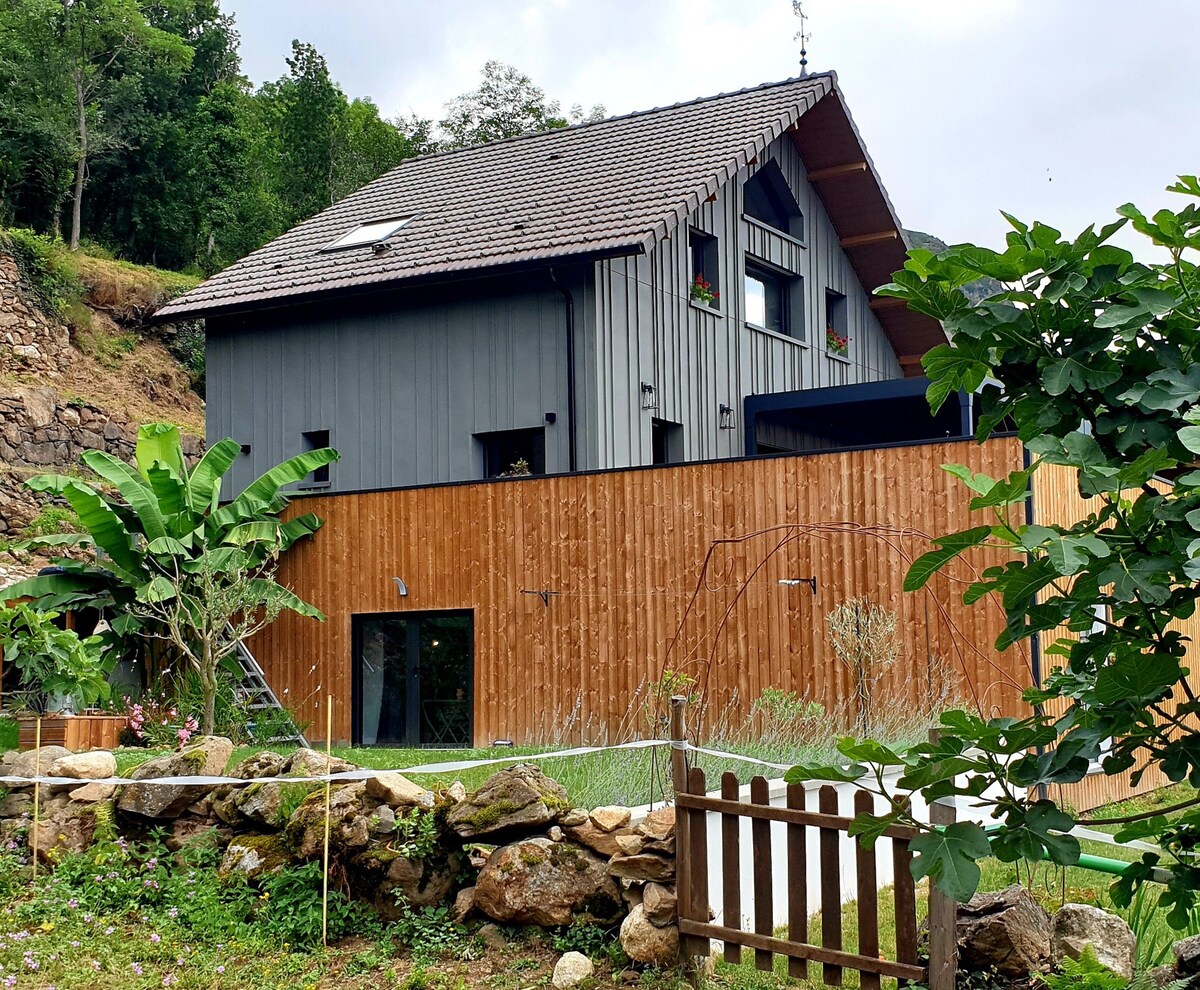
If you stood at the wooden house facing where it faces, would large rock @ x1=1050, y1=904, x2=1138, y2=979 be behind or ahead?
ahead

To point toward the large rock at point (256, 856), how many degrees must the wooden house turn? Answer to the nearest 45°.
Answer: approximately 45° to its right

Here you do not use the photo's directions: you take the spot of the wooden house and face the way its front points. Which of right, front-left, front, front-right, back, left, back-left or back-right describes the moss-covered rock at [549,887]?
front-right

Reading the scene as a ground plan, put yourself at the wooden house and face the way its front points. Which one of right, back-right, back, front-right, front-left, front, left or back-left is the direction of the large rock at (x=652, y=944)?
front-right

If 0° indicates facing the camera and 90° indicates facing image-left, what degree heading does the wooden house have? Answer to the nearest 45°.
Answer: approximately 315°

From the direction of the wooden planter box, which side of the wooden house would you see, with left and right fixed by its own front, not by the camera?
right

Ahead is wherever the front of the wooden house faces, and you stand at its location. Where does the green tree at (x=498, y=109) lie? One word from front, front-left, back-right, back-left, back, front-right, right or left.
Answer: back-left

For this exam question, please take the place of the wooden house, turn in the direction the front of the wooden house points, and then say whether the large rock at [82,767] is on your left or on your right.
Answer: on your right

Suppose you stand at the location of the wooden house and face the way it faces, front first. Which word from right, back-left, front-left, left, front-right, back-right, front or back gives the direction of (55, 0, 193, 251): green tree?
back
